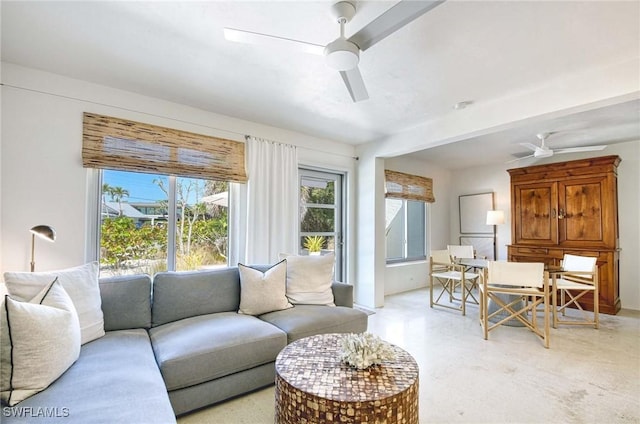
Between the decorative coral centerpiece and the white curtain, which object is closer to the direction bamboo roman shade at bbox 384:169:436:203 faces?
the decorative coral centerpiece

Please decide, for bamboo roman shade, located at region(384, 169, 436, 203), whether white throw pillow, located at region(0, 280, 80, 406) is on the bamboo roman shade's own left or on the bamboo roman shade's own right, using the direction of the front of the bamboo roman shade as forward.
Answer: on the bamboo roman shade's own right

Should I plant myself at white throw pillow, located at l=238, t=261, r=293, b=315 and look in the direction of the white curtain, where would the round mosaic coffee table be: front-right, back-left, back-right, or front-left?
back-right

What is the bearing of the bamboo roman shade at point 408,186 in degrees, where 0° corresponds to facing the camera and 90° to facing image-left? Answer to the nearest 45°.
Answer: approximately 315°

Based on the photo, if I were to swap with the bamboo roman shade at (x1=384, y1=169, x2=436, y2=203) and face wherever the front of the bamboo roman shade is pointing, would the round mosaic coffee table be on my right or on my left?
on my right

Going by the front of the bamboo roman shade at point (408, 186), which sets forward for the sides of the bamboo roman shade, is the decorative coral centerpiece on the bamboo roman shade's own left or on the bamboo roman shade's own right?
on the bamboo roman shade's own right

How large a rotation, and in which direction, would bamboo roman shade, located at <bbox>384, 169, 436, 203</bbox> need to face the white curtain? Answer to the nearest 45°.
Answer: approximately 90° to its right

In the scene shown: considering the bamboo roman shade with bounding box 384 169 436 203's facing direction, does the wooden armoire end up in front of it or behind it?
in front

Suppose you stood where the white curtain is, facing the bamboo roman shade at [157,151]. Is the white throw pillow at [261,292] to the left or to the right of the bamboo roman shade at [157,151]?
left

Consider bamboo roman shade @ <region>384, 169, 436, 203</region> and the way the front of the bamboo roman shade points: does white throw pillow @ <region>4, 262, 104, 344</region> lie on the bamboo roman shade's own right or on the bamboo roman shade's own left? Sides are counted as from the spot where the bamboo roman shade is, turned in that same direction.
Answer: on the bamboo roman shade's own right

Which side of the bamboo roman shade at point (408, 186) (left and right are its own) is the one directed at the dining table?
front
